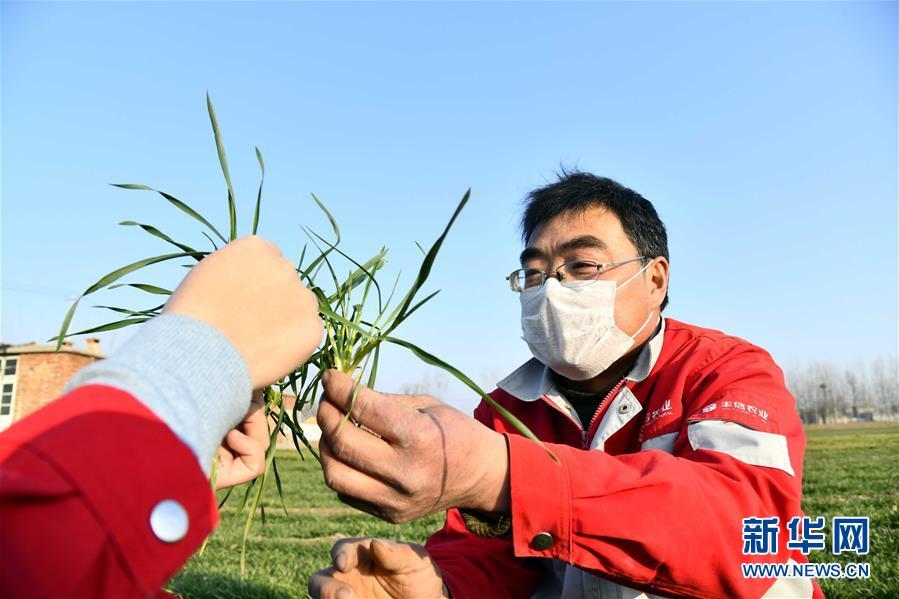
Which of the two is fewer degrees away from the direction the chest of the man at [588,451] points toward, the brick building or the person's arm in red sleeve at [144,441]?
the person's arm in red sleeve

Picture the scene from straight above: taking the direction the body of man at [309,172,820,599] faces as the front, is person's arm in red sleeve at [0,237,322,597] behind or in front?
in front

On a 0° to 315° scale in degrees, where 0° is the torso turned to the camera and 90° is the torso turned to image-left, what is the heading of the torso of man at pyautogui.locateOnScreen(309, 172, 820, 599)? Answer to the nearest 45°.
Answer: approximately 45°

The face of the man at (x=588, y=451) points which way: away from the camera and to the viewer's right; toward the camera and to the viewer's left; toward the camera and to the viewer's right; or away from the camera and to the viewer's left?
toward the camera and to the viewer's left

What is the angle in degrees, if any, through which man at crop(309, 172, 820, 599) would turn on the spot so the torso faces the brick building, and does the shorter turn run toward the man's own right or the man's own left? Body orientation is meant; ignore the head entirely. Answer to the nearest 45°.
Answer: approximately 90° to the man's own right
